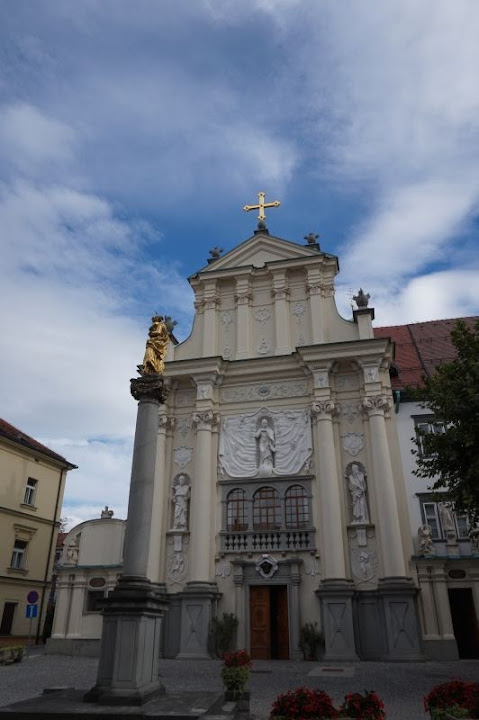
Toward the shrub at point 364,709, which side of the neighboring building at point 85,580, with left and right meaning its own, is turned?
front

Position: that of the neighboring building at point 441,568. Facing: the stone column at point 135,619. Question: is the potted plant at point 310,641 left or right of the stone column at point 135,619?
right

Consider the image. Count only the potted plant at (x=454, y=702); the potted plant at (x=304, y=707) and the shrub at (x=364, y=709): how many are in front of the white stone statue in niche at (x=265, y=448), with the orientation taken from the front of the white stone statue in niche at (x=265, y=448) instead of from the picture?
3

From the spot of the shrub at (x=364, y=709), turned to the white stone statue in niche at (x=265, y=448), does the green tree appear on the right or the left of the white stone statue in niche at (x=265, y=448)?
right

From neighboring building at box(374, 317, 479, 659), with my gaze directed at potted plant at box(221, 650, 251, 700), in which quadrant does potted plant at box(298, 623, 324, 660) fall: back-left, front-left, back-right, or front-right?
front-right

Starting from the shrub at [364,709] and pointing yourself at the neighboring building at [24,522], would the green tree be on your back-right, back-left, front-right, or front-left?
front-right

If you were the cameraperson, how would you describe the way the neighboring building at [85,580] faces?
facing the viewer

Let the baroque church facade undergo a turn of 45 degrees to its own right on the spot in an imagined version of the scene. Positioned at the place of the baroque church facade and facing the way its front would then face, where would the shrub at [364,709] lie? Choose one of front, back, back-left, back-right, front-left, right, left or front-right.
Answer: front-left

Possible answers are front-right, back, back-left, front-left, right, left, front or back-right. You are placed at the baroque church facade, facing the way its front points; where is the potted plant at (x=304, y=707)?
front

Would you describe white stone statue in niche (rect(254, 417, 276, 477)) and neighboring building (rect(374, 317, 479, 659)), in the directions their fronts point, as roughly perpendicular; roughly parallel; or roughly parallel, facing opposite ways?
roughly parallel

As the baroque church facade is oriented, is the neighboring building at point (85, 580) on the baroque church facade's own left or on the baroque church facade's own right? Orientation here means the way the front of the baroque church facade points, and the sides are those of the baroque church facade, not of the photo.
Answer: on the baroque church facade's own right

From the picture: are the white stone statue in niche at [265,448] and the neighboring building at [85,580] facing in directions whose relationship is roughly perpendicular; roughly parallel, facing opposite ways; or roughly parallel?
roughly parallel

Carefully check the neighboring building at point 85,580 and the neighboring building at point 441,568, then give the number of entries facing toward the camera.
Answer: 2

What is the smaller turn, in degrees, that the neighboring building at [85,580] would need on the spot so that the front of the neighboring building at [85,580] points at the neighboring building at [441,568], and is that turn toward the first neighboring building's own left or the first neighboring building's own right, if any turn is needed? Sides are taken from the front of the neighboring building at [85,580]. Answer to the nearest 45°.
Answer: approximately 45° to the first neighboring building's own left

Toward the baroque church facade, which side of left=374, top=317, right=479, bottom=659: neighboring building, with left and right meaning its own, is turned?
right

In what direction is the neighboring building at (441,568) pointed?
toward the camera
